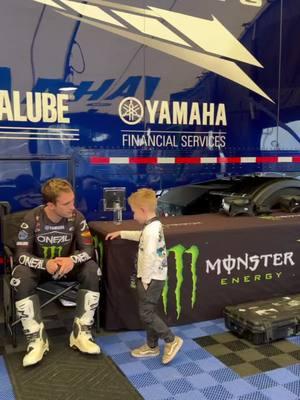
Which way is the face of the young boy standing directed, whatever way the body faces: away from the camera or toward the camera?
away from the camera

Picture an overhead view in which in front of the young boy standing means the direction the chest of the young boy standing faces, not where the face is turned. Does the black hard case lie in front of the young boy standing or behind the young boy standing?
behind

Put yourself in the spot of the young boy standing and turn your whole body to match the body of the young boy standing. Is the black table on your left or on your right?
on your right

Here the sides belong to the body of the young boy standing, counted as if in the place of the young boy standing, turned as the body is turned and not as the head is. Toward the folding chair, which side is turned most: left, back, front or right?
front

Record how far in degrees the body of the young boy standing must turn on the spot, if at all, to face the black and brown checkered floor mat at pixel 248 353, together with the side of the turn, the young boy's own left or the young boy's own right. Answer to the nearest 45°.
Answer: approximately 180°

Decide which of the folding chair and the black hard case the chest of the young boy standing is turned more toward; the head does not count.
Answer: the folding chair

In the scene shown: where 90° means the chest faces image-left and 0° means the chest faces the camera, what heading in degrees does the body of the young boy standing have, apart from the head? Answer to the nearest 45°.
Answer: approximately 90°
